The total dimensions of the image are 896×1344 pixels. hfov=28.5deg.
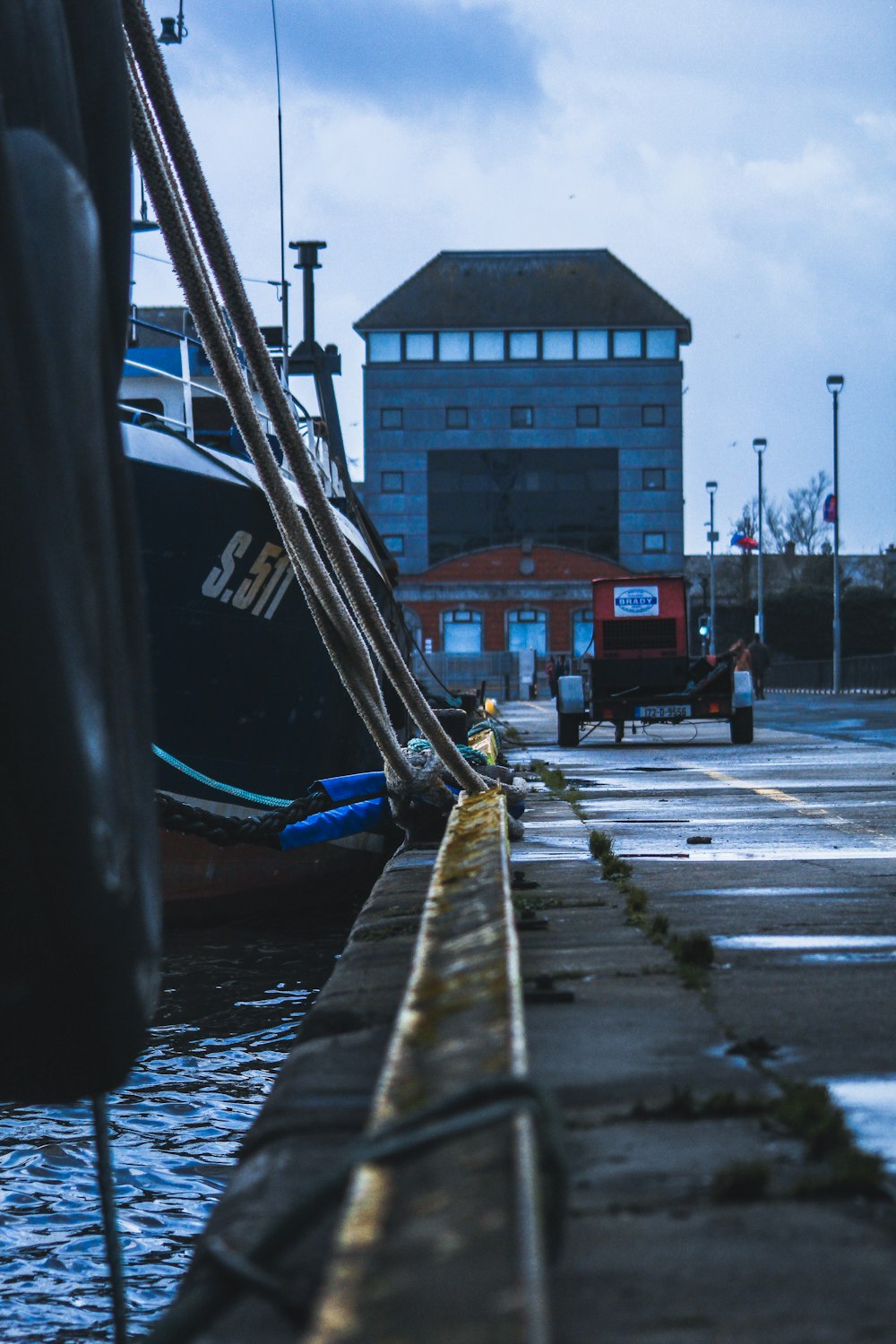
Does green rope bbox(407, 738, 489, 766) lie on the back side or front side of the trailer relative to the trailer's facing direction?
on the back side

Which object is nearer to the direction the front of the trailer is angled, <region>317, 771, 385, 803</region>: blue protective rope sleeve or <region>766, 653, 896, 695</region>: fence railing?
the fence railing

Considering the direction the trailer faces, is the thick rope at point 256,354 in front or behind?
behind

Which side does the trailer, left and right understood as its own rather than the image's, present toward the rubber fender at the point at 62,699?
back

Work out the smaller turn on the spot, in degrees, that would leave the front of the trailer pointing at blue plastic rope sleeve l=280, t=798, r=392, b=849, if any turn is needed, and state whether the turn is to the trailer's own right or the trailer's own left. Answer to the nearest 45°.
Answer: approximately 180°

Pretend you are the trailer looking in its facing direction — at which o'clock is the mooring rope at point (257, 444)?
The mooring rope is roughly at 6 o'clock from the trailer.

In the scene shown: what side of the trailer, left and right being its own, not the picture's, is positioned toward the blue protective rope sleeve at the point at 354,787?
back

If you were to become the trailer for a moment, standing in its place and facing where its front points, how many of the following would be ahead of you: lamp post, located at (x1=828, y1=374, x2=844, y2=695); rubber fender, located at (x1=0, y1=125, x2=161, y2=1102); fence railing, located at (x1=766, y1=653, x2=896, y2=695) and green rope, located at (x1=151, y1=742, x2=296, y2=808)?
2

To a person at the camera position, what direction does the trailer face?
facing away from the viewer
